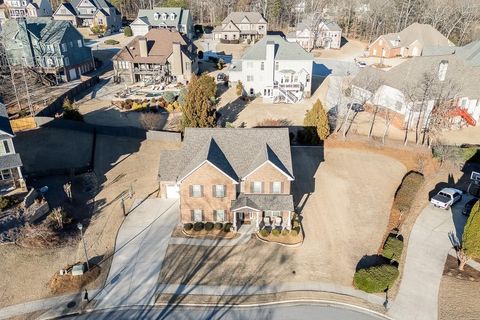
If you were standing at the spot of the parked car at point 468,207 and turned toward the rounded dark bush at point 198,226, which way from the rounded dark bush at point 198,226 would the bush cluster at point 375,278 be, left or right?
left

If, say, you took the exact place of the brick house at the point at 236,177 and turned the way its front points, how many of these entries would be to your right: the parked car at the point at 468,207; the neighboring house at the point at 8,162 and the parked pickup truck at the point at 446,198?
1

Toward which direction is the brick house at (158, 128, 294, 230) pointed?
toward the camera

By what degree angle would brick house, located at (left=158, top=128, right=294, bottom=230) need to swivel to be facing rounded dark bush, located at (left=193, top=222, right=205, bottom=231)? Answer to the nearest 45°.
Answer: approximately 45° to its right

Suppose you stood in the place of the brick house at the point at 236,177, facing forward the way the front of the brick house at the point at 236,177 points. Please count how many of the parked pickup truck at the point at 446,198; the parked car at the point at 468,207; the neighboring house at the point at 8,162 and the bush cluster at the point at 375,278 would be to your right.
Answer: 1

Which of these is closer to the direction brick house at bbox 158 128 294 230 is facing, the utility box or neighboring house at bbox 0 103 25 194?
the utility box

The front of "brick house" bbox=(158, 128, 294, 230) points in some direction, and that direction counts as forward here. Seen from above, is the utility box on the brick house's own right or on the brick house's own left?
on the brick house's own right

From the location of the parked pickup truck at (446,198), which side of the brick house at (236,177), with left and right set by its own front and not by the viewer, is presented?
left

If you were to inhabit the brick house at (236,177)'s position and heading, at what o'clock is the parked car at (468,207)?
The parked car is roughly at 9 o'clock from the brick house.

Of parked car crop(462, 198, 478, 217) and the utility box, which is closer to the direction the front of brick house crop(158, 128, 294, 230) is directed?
the utility box

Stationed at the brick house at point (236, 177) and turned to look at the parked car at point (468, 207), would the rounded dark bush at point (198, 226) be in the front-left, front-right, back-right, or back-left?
back-right

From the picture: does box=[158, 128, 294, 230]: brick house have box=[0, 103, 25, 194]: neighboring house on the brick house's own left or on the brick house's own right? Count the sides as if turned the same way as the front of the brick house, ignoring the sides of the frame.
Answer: on the brick house's own right

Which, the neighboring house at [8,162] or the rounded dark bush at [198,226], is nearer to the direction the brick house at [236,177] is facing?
the rounded dark bush
